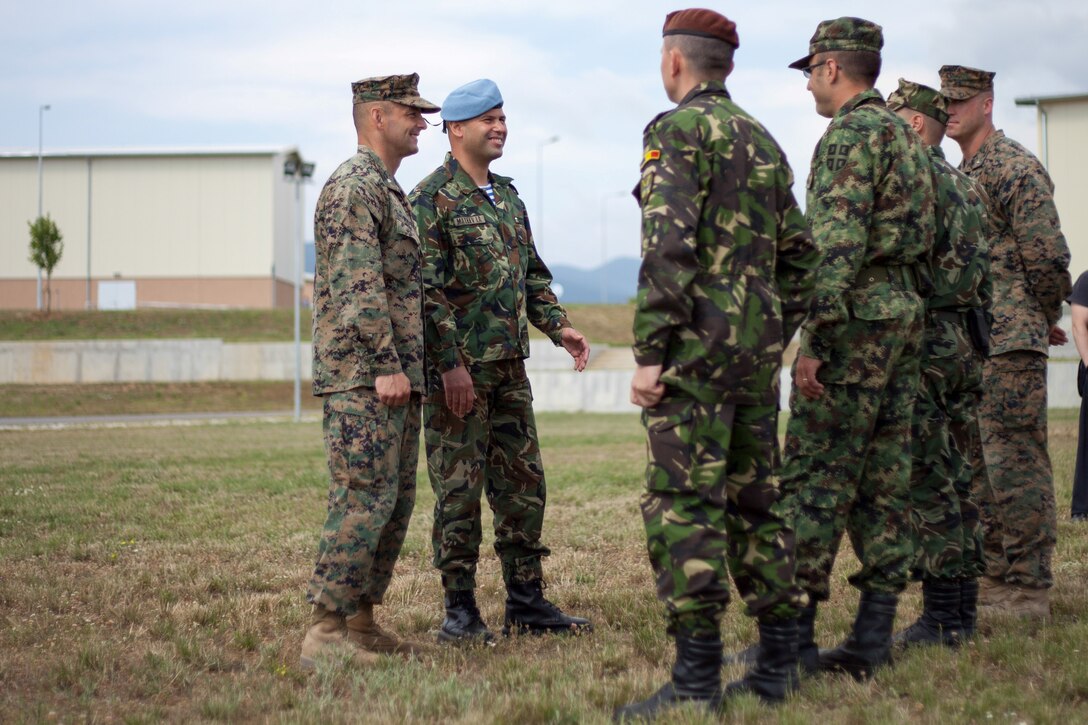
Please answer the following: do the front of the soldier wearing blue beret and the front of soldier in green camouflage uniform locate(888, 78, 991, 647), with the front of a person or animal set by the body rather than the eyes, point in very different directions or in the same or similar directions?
very different directions

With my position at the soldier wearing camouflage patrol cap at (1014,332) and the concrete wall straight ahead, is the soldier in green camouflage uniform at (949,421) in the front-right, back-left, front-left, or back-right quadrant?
back-left

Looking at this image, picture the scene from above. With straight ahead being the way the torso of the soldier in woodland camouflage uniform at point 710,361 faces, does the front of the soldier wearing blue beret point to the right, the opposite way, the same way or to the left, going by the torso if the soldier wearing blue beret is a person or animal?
the opposite way

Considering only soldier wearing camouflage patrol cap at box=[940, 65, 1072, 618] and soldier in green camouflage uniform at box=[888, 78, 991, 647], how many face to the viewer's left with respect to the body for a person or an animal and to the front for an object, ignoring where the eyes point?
2

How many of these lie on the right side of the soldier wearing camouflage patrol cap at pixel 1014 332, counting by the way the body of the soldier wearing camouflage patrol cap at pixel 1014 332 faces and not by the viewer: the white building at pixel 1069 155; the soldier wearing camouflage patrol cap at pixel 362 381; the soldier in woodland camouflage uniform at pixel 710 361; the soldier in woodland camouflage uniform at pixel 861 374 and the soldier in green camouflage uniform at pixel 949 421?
1

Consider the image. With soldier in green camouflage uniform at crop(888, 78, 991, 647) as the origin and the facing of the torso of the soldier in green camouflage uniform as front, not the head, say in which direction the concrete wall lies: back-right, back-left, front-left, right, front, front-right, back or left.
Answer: front-right

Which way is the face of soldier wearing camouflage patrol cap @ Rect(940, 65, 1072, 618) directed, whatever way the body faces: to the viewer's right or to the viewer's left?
to the viewer's left

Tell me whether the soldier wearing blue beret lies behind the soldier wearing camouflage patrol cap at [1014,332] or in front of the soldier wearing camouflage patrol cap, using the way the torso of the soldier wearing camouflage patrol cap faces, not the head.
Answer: in front

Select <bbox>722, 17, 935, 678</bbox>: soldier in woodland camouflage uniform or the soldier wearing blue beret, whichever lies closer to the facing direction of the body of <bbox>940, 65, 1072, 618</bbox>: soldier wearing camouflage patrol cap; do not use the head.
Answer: the soldier wearing blue beret

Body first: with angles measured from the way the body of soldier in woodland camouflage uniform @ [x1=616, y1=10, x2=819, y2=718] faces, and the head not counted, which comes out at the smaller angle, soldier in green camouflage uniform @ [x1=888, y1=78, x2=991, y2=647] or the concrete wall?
the concrete wall

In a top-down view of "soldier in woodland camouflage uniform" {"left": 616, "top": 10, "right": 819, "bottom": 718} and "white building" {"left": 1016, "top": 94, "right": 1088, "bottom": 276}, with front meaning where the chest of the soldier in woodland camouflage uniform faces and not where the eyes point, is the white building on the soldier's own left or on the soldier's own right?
on the soldier's own right

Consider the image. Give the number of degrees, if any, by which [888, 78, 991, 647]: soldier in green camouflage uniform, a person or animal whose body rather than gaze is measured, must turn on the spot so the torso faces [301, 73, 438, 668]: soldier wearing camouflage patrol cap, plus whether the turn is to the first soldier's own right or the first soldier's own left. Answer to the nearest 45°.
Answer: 0° — they already face them

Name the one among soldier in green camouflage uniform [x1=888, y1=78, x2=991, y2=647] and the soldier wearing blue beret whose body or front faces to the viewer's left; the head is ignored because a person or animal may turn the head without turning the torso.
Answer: the soldier in green camouflage uniform

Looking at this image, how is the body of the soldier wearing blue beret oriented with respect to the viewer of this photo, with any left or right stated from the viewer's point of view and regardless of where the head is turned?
facing the viewer and to the right of the viewer
